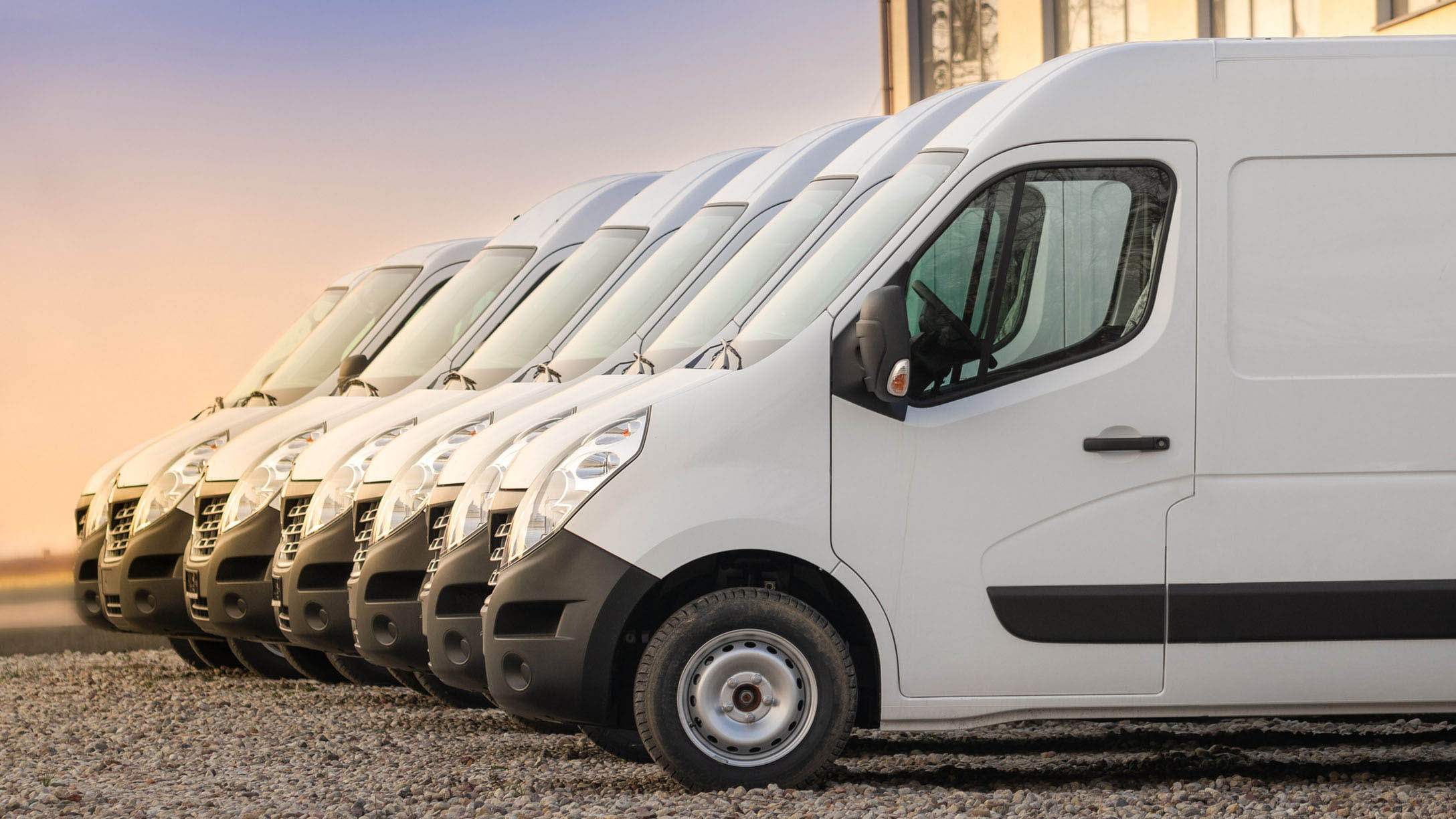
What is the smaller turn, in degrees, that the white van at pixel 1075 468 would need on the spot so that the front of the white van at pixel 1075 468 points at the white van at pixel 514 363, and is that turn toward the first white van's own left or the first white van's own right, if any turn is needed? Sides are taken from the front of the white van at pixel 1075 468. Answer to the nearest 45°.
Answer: approximately 45° to the first white van's own right

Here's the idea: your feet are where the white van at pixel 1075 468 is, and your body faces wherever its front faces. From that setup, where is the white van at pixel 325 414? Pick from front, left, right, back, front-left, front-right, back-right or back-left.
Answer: front-right

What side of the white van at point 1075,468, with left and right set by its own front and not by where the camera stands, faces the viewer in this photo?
left

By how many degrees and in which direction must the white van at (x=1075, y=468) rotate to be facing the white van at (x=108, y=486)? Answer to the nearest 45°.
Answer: approximately 45° to its right

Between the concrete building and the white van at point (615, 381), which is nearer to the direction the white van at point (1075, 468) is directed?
the white van

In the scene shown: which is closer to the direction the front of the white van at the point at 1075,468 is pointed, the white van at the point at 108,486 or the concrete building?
the white van

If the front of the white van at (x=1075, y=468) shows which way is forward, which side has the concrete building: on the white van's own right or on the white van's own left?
on the white van's own right

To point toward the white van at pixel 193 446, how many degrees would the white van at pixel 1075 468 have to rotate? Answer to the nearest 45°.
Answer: approximately 45° to its right
